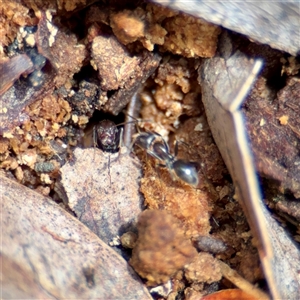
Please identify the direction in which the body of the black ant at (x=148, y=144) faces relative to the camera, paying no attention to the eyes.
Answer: to the viewer's left

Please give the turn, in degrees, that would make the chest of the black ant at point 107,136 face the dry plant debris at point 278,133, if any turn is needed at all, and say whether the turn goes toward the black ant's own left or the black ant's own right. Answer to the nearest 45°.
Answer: approximately 45° to the black ant's own left
